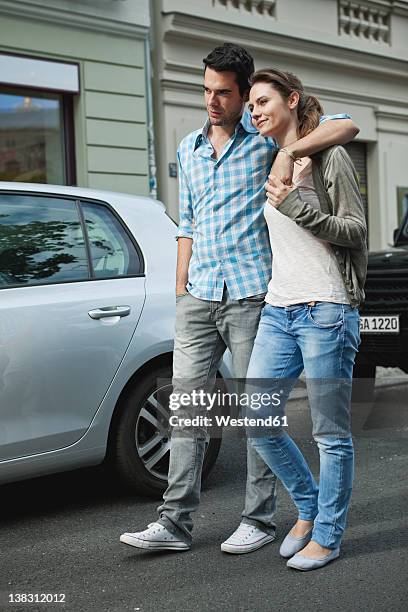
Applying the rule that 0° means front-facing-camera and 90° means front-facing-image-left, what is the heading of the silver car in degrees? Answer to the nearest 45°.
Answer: approximately 45°

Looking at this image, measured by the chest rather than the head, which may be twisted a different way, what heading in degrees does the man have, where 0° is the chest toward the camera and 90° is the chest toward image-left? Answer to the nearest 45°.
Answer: approximately 45°

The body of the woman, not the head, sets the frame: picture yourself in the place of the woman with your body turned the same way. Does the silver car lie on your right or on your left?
on your right

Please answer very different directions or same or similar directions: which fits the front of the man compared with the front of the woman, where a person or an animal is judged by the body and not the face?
same or similar directions

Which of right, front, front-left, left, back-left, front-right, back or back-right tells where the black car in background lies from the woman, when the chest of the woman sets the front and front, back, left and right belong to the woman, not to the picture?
back-right

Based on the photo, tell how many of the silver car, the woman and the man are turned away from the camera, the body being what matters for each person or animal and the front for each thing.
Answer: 0

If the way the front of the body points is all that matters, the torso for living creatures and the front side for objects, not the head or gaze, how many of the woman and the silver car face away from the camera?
0

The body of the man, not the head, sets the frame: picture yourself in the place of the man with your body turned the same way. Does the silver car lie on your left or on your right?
on your right

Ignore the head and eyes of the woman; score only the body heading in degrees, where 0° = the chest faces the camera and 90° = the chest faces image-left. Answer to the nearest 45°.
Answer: approximately 45°
